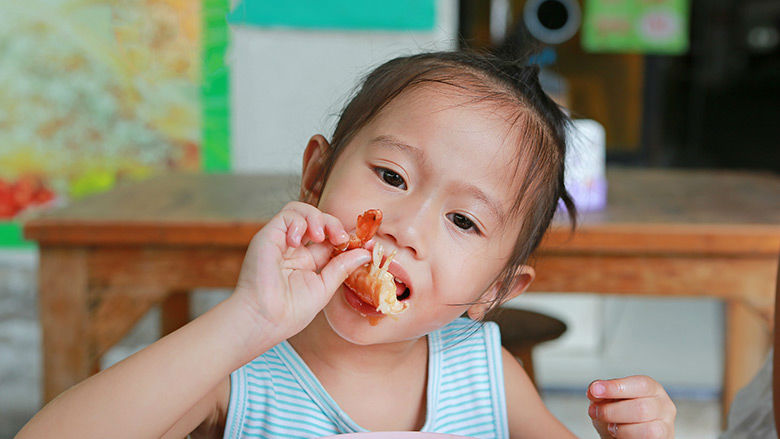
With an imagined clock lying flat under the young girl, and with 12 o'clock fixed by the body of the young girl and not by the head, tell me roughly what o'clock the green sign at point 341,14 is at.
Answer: The green sign is roughly at 6 o'clock from the young girl.

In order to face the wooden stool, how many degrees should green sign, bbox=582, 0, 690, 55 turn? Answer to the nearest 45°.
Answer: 0° — it already faces it

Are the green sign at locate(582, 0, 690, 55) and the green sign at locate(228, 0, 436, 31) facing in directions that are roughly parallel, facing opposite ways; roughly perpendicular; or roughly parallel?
roughly parallel

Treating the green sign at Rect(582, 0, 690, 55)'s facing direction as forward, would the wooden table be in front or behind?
in front

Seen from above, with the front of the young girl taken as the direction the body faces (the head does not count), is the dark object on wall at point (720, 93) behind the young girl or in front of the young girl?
behind

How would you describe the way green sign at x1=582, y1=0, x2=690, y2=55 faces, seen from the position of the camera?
facing the viewer

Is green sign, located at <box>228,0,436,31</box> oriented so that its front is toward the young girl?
yes

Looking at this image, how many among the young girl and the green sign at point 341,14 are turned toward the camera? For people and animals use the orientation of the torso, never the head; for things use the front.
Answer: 2

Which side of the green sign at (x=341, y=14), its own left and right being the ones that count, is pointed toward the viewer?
front

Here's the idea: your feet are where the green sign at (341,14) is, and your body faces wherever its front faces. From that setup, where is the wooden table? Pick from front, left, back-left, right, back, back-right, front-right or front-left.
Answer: front

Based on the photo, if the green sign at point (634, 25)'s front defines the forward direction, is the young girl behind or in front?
in front

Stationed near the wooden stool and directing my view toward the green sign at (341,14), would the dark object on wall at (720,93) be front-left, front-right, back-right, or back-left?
front-right
